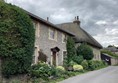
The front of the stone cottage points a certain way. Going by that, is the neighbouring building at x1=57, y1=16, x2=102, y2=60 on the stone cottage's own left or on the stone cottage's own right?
on the stone cottage's own left

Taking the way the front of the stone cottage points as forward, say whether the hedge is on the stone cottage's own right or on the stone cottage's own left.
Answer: on the stone cottage's own right

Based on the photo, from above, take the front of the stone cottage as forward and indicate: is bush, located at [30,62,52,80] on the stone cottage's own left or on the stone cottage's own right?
on the stone cottage's own right

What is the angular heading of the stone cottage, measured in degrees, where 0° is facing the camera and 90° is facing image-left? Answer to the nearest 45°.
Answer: approximately 315°

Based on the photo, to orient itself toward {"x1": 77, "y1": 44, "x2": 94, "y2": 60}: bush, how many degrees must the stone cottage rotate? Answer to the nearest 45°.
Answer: approximately 90° to its left
